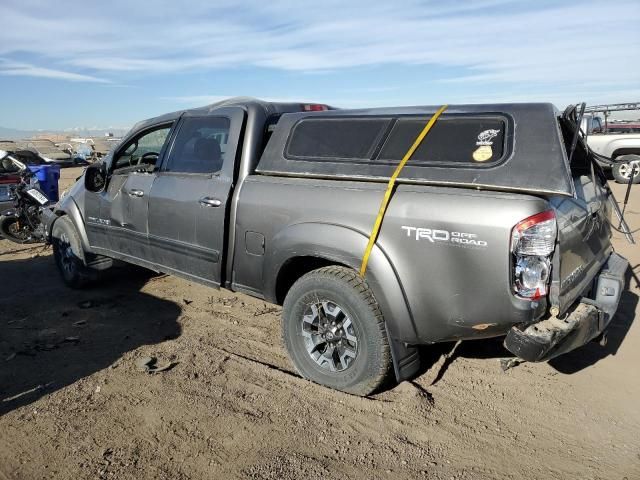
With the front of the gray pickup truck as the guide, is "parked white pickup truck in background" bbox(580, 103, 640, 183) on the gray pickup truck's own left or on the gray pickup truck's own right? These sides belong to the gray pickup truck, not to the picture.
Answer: on the gray pickup truck's own right

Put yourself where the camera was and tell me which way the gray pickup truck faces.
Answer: facing away from the viewer and to the left of the viewer

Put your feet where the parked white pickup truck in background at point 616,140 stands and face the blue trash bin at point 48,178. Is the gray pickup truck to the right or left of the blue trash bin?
left

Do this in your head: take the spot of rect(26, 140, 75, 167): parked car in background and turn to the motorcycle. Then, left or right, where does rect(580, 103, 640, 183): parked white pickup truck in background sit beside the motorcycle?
left

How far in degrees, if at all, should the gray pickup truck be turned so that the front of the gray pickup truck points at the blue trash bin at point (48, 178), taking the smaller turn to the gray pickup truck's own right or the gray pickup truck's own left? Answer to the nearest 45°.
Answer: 0° — it already faces it

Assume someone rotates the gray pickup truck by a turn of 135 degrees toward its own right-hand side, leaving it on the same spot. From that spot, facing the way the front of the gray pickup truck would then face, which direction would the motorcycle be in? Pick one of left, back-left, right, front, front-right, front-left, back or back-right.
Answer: back-left

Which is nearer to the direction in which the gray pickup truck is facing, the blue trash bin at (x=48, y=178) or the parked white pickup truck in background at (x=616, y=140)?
the blue trash bin

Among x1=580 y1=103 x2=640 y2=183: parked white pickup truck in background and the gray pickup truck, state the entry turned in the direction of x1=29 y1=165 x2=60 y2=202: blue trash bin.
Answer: the gray pickup truck
